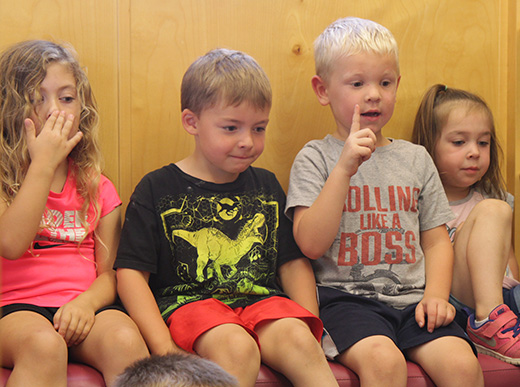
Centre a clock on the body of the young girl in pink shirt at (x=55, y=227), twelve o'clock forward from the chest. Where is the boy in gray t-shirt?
The boy in gray t-shirt is roughly at 9 o'clock from the young girl in pink shirt.

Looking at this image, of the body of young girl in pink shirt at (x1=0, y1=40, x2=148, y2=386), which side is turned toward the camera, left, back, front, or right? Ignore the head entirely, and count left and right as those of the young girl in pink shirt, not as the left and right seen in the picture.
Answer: front

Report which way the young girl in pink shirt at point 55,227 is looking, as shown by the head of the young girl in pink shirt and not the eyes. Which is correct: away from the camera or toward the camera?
toward the camera
